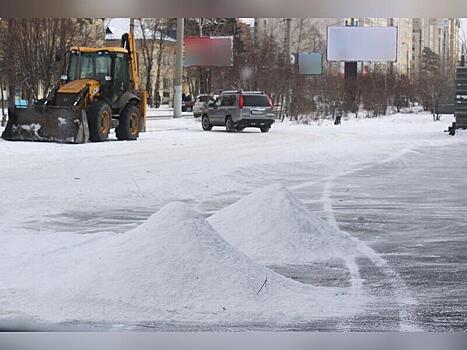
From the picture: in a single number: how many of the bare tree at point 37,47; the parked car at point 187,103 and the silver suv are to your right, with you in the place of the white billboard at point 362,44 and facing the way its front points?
3

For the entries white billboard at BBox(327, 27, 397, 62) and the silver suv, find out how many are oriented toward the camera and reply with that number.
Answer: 1

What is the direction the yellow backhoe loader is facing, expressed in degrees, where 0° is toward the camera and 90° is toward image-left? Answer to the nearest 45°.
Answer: approximately 45°

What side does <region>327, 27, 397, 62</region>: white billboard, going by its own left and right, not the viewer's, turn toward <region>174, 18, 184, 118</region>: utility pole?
right

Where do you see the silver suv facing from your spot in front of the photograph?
facing away from the viewer and to the left of the viewer

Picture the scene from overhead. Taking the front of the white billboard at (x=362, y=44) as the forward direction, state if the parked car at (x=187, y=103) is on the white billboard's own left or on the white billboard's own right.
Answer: on the white billboard's own right
